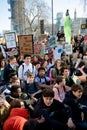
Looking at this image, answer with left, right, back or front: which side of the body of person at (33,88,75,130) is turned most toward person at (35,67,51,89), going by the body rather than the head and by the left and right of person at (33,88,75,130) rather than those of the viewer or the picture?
back

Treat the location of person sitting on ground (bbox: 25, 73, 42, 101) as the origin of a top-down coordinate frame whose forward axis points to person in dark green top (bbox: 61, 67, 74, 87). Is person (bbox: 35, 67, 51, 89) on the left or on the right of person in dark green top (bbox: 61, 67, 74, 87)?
left

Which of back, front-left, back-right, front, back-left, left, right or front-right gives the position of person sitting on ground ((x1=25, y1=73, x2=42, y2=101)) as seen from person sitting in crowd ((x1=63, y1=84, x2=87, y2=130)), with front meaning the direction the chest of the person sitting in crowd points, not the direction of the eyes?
back

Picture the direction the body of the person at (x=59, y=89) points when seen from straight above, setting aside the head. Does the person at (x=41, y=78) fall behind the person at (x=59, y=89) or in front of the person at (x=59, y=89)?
behind

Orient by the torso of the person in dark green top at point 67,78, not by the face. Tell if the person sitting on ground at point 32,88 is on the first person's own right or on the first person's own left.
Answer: on the first person's own right

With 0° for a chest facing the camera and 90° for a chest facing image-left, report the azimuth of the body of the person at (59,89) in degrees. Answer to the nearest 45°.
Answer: approximately 315°
